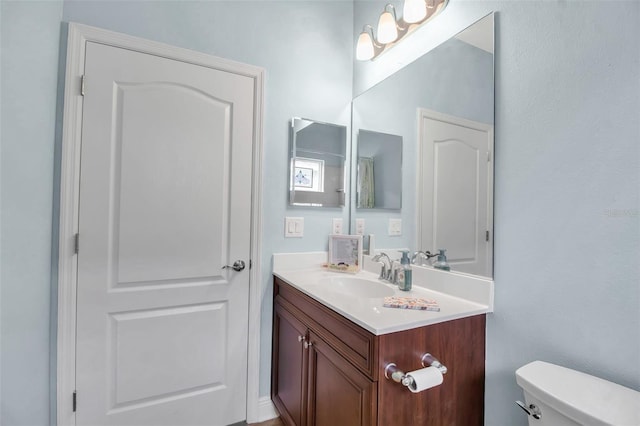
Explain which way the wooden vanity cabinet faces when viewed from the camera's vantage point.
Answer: facing the viewer and to the left of the viewer

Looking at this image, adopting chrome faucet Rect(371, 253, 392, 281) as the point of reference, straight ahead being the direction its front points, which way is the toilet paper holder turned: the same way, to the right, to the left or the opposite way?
to the left

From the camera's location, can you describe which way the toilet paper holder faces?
facing the viewer and to the right of the viewer

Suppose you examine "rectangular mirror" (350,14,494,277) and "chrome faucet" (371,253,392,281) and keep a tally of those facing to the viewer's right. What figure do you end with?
0

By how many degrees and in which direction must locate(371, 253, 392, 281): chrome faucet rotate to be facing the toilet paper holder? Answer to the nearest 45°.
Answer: approximately 45° to its left

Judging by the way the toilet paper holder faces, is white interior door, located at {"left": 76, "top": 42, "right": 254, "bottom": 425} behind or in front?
behind

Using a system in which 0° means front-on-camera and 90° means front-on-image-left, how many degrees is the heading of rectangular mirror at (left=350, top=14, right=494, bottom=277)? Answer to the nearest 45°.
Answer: approximately 45°

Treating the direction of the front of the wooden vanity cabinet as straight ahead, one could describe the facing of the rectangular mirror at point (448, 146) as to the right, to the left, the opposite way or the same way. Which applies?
the same way

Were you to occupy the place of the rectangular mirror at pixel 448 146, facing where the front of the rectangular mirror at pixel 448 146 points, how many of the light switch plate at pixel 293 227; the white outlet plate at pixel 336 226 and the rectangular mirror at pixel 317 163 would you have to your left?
0

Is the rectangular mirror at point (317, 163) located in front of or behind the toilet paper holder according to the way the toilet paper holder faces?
behind

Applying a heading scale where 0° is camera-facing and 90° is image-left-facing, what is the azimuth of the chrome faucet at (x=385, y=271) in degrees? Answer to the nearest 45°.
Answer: approximately 45°

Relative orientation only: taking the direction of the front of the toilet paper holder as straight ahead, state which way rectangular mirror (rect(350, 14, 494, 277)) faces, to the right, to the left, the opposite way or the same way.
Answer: to the right

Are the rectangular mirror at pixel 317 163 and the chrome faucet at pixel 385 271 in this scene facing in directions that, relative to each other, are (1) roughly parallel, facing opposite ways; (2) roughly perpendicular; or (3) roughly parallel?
roughly perpendicular

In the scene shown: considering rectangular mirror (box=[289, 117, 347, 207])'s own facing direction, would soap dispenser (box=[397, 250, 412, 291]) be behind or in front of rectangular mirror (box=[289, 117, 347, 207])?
in front

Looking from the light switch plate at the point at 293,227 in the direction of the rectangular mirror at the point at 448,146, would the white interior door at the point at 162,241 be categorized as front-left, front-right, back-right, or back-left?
back-right
